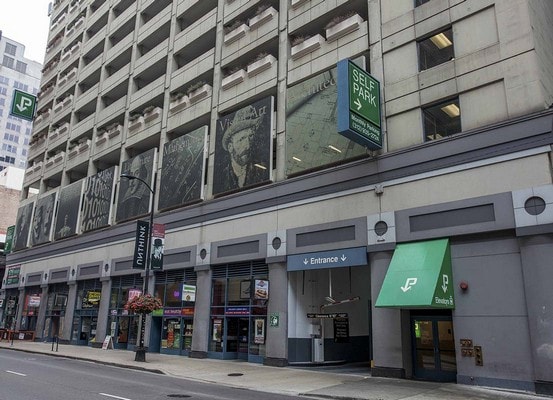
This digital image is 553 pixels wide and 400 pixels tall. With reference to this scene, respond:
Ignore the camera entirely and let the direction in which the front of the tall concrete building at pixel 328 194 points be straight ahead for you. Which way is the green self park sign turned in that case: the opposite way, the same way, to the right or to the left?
to the left

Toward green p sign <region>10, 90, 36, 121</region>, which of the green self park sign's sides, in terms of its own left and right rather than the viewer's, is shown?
back

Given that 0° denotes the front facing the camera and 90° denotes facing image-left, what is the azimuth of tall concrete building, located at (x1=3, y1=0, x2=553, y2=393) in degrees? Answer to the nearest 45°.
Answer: approximately 45°

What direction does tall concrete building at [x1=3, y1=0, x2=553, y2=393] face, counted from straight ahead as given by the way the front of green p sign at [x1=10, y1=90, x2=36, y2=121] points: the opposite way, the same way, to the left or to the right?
to the right
